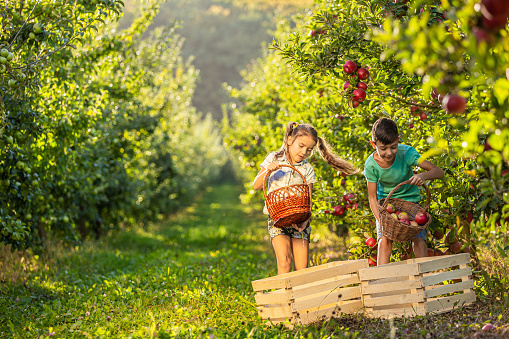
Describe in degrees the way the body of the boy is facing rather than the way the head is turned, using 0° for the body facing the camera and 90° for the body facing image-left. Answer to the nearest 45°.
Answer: approximately 0°
